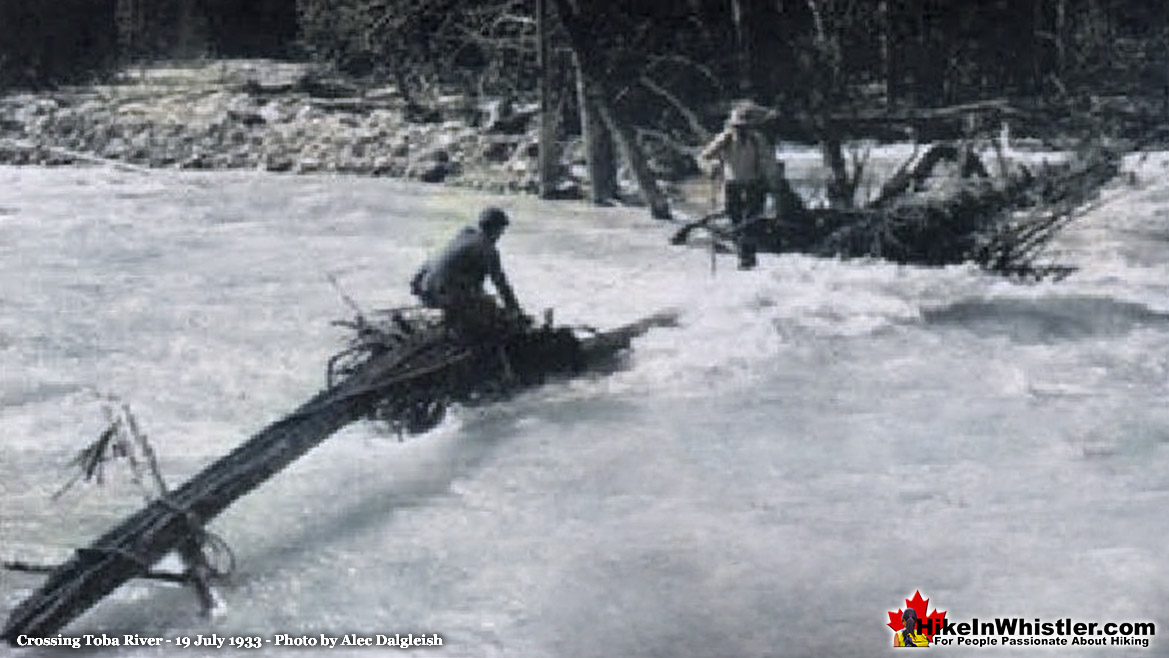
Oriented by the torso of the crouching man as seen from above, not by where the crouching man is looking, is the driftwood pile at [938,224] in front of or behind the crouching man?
in front

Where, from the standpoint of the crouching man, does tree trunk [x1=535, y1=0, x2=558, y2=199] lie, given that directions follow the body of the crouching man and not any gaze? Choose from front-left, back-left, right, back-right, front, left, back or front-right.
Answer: left

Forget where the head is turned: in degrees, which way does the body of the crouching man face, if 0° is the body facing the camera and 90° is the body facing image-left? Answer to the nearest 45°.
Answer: approximately 270°

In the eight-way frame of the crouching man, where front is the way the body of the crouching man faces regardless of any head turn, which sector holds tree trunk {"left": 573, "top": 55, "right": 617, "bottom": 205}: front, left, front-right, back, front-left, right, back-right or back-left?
left

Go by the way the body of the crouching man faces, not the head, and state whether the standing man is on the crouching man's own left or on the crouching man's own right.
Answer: on the crouching man's own left
